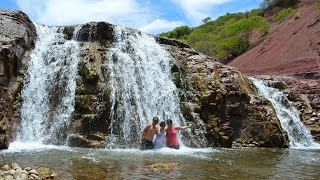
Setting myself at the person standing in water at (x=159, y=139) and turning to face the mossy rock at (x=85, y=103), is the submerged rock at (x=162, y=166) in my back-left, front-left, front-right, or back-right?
back-left

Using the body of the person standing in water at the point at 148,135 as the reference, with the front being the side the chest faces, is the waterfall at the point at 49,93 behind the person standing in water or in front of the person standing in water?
behind

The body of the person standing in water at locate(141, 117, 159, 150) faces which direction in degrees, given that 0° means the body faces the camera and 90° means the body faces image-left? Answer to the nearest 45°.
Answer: approximately 315°

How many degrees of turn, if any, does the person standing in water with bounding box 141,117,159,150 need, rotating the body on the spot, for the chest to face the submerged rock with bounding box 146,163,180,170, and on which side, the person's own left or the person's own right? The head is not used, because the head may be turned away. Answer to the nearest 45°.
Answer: approximately 45° to the person's own right

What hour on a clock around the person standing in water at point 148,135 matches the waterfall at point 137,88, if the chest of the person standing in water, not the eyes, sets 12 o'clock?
The waterfall is roughly at 7 o'clock from the person standing in water.

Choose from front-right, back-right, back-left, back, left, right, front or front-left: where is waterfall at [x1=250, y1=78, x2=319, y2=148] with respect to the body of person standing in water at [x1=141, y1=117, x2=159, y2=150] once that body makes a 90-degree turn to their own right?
back

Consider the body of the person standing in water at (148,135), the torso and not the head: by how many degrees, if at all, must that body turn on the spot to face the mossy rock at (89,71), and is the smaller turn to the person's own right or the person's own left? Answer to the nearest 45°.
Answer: approximately 180°
